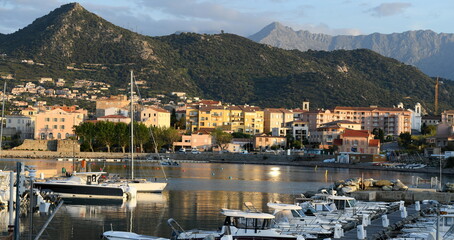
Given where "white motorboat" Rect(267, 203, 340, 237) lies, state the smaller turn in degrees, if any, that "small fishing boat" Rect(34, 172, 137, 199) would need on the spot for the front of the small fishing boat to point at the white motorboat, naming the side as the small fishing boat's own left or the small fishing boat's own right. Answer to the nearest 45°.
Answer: approximately 135° to the small fishing boat's own left

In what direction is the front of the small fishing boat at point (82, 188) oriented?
to the viewer's left
